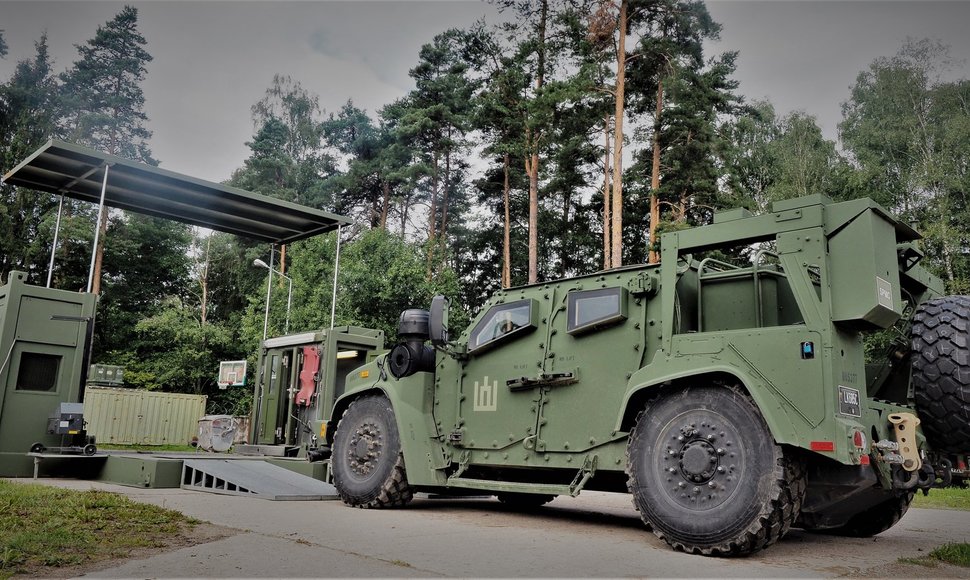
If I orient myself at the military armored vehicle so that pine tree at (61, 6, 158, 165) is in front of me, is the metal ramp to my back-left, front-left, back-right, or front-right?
front-left

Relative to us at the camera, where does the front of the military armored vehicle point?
facing away from the viewer and to the left of the viewer

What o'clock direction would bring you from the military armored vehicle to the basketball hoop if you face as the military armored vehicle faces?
The basketball hoop is roughly at 12 o'clock from the military armored vehicle.

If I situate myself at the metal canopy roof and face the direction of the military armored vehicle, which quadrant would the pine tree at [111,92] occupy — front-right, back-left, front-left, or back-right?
back-left

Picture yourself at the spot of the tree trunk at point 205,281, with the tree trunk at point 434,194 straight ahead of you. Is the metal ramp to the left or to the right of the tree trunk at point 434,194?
right

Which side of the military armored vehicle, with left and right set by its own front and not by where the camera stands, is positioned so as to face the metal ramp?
front

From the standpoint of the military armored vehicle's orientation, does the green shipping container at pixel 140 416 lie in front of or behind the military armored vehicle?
in front

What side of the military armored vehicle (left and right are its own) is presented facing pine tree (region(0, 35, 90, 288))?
front

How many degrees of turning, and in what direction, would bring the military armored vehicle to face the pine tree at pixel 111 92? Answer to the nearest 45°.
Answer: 0° — it already faces it

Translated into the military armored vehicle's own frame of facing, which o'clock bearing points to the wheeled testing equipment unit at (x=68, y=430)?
The wheeled testing equipment unit is roughly at 11 o'clock from the military armored vehicle.

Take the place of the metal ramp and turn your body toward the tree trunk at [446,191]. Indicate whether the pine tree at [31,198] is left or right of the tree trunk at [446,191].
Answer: left

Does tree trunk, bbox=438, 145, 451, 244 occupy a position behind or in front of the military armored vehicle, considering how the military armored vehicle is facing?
in front
